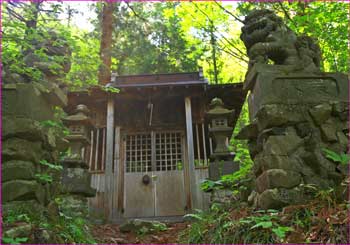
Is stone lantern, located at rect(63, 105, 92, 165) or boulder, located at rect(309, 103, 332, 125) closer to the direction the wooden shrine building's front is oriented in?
the boulder

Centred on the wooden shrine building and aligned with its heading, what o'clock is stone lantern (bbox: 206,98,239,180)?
The stone lantern is roughly at 10 o'clock from the wooden shrine building.

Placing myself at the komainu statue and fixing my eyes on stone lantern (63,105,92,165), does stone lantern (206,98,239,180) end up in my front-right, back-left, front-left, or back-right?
front-right

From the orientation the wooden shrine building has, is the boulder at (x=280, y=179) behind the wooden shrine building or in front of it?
in front

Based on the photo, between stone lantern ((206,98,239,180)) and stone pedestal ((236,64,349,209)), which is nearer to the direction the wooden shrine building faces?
the stone pedestal

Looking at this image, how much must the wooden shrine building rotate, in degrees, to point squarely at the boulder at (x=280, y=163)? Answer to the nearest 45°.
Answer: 0° — it already faces it

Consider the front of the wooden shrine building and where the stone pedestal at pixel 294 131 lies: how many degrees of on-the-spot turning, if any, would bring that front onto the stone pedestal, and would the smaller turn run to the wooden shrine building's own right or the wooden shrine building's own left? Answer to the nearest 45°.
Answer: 0° — it already faces it

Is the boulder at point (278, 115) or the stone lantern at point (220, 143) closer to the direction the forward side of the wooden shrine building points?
the boulder

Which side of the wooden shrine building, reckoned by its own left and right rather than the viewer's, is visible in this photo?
front

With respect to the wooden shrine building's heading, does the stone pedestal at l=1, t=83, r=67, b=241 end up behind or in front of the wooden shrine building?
in front

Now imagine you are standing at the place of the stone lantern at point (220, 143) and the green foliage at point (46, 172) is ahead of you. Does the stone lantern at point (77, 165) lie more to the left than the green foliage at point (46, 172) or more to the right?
right

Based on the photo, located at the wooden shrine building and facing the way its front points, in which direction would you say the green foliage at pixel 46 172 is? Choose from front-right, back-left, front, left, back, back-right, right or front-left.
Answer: front

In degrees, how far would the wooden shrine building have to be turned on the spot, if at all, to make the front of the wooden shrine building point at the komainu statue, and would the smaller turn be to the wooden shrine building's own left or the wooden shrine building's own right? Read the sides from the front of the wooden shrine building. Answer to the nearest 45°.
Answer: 0° — it already faces it

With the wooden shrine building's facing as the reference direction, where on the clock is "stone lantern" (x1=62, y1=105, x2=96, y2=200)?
The stone lantern is roughly at 2 o'clock from the wooden shrine building.
